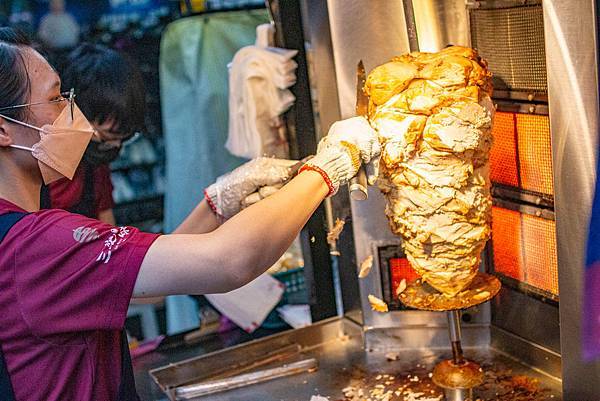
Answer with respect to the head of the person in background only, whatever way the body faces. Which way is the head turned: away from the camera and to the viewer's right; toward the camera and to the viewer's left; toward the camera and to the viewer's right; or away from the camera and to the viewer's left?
toward the camera and to the viewer's right

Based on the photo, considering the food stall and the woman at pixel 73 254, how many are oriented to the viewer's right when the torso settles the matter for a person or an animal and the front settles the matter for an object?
1

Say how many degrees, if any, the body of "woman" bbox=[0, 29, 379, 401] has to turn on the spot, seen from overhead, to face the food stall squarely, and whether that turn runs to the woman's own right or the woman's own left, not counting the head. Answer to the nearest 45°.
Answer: approximately 45° to the woman's own left

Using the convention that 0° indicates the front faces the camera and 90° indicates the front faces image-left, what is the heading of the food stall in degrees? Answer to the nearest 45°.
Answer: approximately 45°

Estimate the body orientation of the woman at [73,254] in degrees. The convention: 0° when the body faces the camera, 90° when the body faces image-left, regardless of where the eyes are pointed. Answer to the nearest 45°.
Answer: approximately 270°

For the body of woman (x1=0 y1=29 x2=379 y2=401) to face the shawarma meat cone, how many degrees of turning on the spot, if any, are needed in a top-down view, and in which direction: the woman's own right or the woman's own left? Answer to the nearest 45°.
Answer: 0° — they already face it

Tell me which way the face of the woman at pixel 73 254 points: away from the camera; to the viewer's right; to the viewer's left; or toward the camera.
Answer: to the viewer's right

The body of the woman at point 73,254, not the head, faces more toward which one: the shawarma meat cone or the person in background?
the shawarma meat cone
